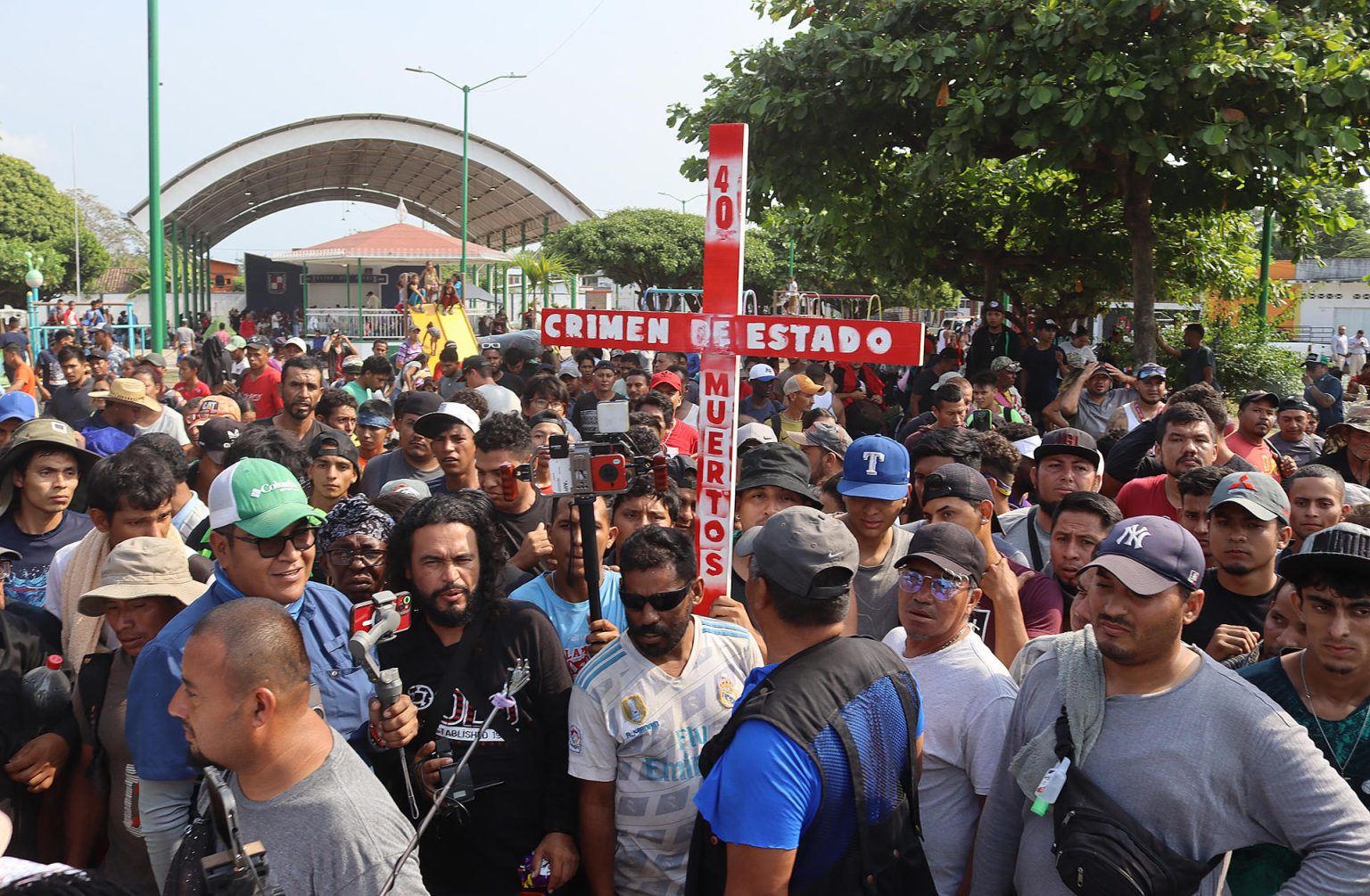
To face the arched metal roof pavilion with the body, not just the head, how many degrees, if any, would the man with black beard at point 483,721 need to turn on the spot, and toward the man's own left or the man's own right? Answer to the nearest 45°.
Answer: approximately 180°

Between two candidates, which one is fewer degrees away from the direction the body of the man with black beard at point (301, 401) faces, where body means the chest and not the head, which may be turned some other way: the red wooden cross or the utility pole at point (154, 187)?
the red wooden cross

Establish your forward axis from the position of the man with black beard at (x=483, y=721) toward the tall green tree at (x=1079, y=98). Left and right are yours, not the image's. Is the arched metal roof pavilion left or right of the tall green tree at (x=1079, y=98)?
left

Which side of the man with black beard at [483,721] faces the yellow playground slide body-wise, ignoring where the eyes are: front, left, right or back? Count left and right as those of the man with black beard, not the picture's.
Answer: back

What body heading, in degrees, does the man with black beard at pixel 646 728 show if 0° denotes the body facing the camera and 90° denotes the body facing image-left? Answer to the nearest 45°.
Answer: approximately 0°
